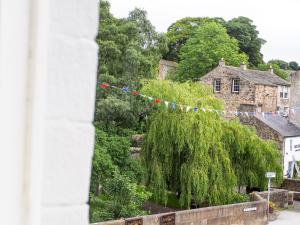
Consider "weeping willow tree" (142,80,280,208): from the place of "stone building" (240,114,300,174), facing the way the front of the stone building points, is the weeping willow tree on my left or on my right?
on my right

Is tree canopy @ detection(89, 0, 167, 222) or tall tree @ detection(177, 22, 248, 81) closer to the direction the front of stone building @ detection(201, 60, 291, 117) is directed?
the tree canopy

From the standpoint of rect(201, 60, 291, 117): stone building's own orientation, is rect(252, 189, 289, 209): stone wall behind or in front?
in front

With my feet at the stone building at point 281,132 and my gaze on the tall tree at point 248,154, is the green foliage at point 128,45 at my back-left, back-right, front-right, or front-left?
front-right

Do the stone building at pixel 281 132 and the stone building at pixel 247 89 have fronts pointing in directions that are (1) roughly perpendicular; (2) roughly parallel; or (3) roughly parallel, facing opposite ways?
roughly parallel

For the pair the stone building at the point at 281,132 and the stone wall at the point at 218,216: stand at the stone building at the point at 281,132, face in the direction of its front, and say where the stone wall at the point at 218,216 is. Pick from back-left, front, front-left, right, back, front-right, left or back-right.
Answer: front-right

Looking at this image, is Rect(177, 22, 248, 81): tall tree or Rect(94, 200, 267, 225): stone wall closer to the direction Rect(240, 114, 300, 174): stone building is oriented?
the stone wall

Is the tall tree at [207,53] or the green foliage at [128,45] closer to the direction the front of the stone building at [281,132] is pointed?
the green foliage

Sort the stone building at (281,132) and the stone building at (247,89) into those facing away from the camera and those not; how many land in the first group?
0

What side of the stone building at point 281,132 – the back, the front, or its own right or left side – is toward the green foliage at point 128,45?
right

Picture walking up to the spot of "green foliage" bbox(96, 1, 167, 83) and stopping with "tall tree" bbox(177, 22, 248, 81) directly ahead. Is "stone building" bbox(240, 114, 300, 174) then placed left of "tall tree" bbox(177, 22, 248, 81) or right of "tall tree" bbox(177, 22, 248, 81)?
right

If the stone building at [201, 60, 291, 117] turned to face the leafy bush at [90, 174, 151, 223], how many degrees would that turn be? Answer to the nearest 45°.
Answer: approximately 45° to its right

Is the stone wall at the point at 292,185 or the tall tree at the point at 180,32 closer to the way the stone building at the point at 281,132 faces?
the stone wall

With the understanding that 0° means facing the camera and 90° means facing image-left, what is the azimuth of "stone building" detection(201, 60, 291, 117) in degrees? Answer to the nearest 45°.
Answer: approximately 315°

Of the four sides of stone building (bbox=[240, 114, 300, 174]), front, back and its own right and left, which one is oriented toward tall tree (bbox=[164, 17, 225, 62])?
back

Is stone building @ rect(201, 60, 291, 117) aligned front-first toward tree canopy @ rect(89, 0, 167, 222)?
no

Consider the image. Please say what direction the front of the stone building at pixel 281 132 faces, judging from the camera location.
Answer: facing the viewer and to the right of the viewer

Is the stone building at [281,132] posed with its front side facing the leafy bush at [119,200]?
no
